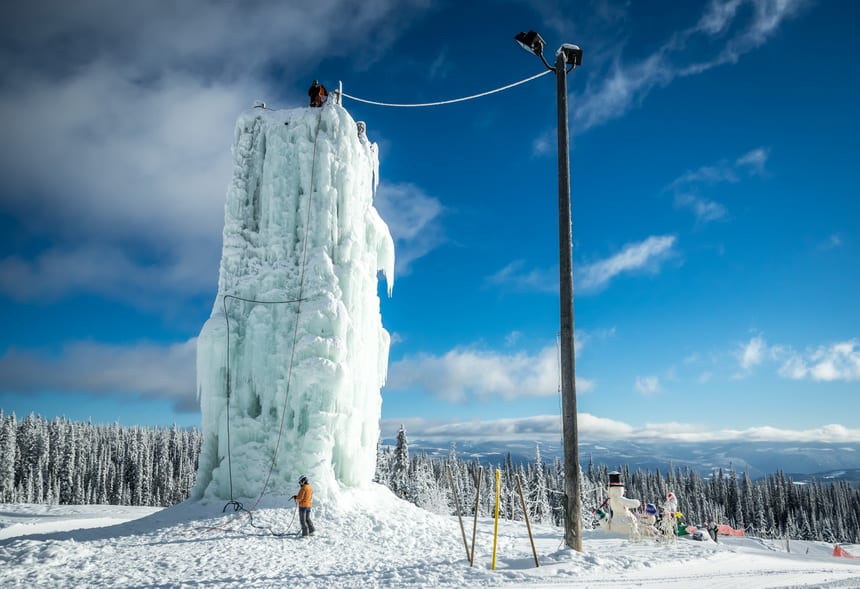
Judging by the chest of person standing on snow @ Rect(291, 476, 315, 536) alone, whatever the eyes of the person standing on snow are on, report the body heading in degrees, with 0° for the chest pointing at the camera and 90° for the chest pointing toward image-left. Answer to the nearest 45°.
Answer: approximately 135°

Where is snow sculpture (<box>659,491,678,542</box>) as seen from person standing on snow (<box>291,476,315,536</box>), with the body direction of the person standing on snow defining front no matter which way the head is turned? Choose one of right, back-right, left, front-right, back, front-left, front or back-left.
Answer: back-right

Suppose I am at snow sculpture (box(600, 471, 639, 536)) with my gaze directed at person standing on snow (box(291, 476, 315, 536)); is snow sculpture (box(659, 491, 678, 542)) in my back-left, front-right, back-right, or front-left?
back-left

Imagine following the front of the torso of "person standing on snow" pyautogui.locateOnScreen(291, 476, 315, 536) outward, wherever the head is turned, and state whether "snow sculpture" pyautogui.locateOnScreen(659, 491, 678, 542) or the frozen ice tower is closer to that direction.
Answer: the frozen ice tower
